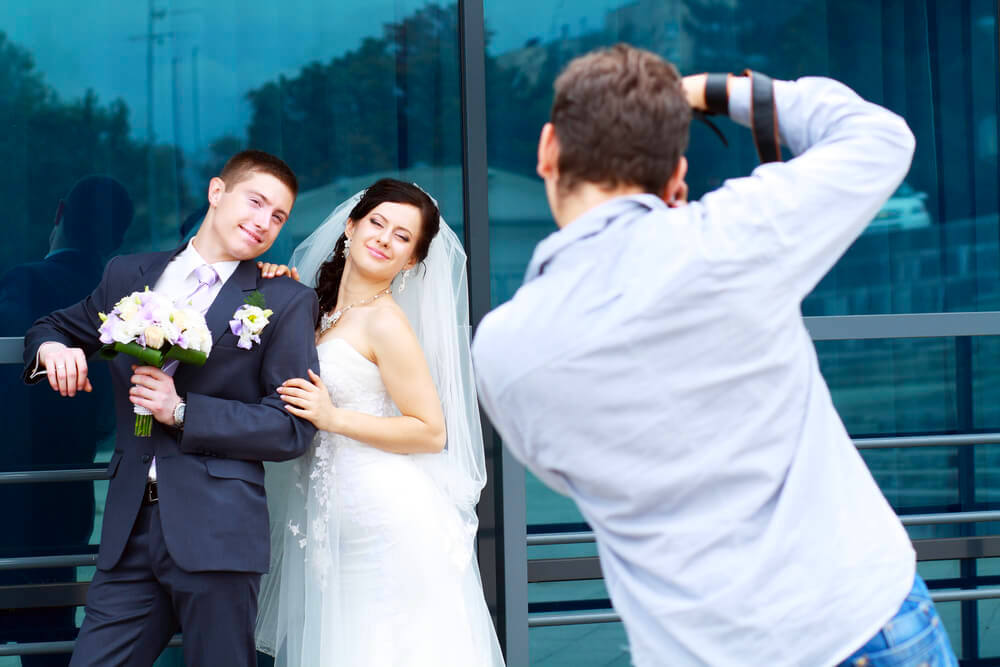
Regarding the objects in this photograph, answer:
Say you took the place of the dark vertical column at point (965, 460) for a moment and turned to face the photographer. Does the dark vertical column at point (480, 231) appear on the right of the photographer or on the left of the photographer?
right

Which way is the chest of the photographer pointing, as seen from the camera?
away from the camera

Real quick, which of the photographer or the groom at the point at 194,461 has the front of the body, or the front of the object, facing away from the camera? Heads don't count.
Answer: the photographer

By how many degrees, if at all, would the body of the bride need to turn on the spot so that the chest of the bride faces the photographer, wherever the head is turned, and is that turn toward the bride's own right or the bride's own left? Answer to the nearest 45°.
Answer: approximately 45° to the bride's own left

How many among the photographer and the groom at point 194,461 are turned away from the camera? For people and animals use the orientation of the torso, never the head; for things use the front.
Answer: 1

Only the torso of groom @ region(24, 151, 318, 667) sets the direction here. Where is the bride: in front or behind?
behind

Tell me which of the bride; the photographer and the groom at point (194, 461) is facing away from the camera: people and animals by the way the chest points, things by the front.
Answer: the photographer

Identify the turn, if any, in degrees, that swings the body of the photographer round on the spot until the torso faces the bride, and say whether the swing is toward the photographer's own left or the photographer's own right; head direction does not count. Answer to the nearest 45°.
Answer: approximately 45° to the photographer's own left

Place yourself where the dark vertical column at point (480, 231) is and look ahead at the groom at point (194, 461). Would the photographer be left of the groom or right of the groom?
left

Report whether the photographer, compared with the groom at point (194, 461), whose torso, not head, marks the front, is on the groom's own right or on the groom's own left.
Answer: on the groom's own left

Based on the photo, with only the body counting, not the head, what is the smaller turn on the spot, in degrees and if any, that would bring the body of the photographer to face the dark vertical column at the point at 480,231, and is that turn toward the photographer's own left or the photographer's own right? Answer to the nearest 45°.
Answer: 0° — they already face it

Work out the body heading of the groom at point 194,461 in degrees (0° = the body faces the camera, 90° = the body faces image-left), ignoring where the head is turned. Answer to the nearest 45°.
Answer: approximately 45°

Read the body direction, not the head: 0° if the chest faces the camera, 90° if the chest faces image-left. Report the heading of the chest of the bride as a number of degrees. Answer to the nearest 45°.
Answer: approximately 45°

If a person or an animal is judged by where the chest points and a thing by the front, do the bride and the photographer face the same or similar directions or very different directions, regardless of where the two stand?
very different directions

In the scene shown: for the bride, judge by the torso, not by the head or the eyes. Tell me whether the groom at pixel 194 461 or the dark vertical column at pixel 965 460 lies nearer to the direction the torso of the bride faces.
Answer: the groom

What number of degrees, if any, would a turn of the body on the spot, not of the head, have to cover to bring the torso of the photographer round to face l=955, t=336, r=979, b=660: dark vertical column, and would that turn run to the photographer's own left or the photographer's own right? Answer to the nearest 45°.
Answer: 0° — they already face it
